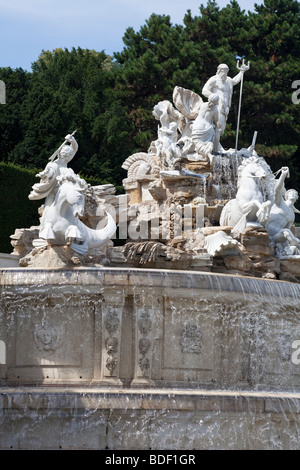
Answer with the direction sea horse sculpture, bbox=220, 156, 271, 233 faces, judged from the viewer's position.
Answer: facing the viewer and to the right of the viewer

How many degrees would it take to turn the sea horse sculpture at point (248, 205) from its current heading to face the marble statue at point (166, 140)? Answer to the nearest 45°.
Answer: approximately 180°
